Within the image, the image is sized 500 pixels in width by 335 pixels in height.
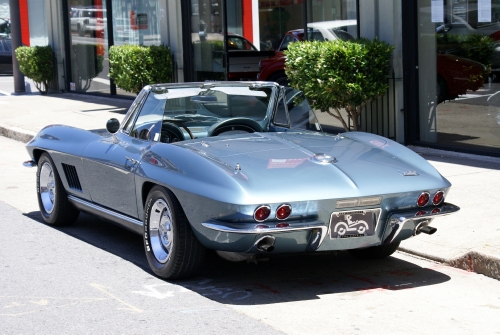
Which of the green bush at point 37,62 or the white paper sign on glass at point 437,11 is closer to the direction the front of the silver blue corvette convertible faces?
the green bush

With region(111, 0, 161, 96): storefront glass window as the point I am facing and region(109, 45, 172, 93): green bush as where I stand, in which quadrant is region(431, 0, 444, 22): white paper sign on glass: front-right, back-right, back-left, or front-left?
back-right

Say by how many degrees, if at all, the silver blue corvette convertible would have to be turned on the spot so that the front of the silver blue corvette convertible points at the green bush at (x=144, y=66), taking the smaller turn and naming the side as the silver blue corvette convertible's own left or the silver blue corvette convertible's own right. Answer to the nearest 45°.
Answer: approximately 45° to the silver blue corvette convertible's own right

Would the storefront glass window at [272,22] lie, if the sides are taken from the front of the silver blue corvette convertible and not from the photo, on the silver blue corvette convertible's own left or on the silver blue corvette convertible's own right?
on the silver blue corvette convertible's own right

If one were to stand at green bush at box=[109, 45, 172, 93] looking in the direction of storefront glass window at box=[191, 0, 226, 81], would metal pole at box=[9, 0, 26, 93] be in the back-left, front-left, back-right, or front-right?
back-left

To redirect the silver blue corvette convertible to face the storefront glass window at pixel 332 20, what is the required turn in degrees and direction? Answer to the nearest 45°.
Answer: approximately 45° to its right

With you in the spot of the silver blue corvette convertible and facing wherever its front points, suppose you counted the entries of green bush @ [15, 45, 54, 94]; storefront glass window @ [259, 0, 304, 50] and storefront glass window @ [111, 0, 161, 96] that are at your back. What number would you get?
0

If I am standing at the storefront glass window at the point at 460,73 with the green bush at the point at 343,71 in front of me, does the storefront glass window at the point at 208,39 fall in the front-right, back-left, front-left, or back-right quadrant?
front-right

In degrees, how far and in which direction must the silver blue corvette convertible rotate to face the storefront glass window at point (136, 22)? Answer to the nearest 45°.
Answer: approximately 45° to its right

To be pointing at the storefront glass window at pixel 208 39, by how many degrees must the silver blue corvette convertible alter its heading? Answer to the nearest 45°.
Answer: approximately 45° to its right

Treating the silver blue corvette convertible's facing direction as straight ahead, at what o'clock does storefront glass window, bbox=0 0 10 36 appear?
The storefront glass window is roughly at 1 o'clock from the silver blue corvette convertible.

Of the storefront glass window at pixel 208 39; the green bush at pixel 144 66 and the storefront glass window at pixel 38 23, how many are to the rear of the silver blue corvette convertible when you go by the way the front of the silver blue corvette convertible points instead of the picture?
0

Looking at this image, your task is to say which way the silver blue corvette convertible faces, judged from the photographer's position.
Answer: facing away from the viewer and to the left of the viewer
